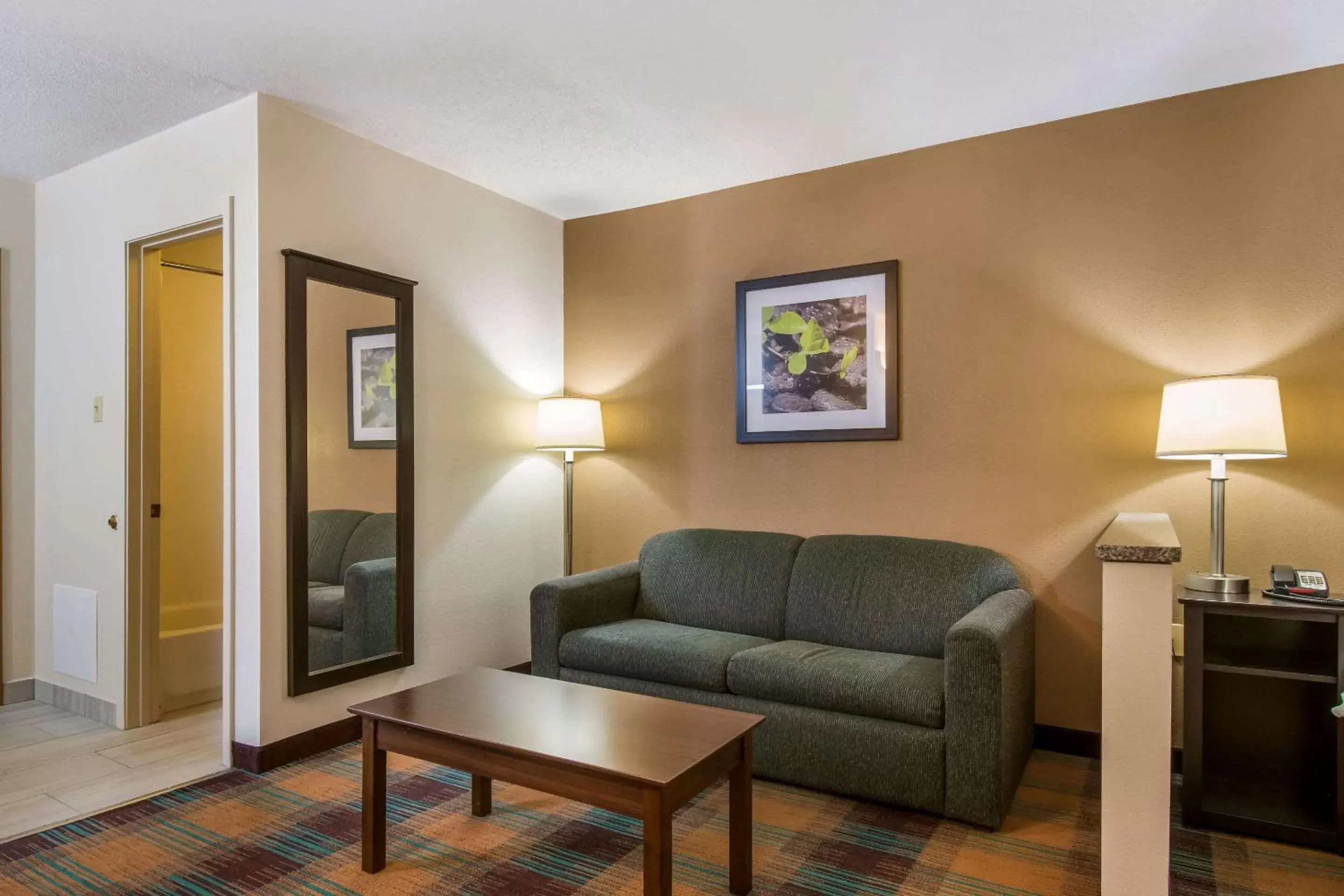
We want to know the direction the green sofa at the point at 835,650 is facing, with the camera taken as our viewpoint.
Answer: facing the viewer and to the left of the viewer

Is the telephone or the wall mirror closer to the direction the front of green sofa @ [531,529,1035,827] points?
the wall mirror

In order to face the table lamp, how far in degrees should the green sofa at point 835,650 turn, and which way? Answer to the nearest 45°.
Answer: approximately 135° to its left

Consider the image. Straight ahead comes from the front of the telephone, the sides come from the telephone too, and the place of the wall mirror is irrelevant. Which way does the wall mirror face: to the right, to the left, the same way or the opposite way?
to the left

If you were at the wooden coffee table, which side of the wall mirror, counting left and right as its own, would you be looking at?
front

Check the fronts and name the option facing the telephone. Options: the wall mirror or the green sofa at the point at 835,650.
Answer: the wall mirror

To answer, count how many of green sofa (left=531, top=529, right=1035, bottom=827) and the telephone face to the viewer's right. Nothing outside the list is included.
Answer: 0

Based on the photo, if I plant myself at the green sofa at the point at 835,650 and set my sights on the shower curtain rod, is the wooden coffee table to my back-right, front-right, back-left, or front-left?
front-left

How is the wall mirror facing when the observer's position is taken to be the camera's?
facing the viewer and to the right of the viewer

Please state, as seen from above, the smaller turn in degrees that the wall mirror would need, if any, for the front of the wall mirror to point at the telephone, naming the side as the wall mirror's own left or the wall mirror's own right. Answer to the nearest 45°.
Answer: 0° — it already faces it

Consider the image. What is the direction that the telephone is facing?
toward the camera

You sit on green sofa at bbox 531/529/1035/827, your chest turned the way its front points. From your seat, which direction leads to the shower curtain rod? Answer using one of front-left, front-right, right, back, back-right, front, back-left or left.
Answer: front-right

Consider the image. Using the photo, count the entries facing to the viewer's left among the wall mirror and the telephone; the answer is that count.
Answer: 0

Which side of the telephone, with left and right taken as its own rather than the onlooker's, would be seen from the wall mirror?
right

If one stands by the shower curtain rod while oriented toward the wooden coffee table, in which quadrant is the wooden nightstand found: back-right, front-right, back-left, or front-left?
front-left
